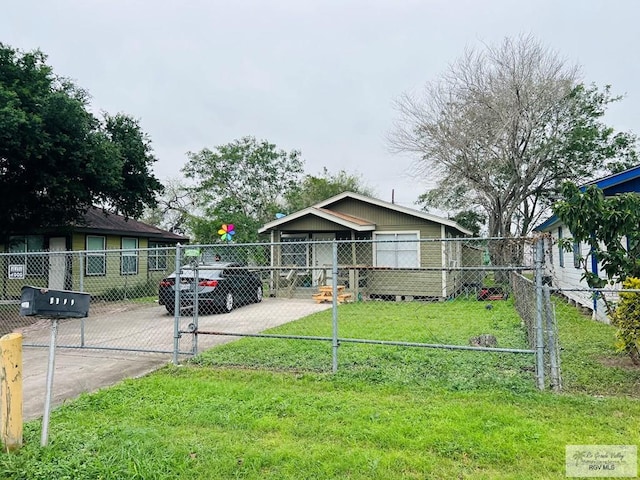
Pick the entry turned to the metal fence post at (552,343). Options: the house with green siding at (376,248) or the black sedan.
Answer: the house with green siding

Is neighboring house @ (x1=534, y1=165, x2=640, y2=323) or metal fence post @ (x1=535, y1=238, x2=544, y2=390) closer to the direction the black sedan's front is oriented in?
the neighboring house

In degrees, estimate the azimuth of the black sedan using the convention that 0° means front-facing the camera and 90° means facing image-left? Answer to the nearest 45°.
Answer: approximately 225°

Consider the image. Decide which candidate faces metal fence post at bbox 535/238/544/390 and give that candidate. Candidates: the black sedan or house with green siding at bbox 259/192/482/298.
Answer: the house with green siding

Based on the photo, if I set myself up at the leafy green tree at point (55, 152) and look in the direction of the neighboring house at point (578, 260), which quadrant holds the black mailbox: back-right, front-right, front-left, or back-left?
front-right

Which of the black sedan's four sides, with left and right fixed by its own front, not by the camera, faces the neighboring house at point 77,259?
left

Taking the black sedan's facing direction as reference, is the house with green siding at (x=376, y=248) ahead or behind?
ahead

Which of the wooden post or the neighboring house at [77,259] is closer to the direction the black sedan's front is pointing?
the neighboring house

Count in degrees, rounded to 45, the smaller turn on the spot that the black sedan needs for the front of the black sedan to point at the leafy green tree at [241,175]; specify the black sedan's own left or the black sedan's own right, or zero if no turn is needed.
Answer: approximately 45° to the black sedan's own left

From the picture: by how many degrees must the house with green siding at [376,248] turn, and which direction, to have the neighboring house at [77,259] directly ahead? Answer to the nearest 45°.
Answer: approximately 90° to its right

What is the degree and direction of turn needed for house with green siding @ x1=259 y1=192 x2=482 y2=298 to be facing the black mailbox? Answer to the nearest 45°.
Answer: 0° — it already faces it

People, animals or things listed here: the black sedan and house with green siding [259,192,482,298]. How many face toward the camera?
1

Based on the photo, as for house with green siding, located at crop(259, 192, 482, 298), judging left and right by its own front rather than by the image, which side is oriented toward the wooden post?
front

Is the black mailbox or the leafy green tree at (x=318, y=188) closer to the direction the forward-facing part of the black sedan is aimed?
the leafy green tree

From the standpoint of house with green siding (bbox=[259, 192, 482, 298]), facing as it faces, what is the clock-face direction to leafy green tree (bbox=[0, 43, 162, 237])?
The leafy green tree is roughly at 2 o'clock from the house with green siding.

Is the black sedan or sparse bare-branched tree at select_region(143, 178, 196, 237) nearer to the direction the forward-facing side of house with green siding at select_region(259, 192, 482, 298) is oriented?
the black sedan

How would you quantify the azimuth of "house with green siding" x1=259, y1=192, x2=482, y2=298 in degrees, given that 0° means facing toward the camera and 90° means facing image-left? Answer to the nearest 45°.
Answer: approximately 0°
